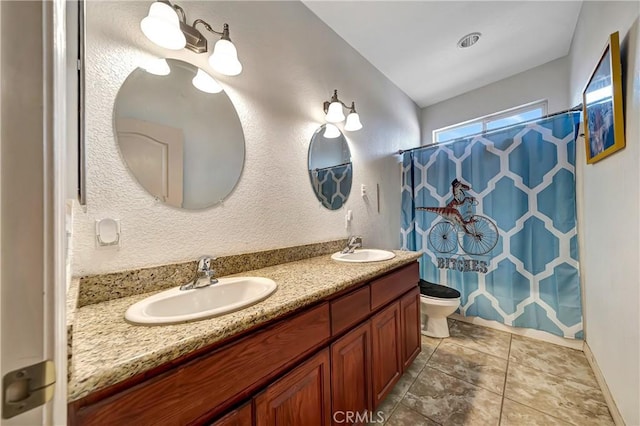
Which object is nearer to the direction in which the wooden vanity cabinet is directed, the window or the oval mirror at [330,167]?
the window

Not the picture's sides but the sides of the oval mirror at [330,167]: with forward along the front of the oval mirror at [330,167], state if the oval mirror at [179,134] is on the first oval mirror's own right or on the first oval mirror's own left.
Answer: on the first oval mirror's own right

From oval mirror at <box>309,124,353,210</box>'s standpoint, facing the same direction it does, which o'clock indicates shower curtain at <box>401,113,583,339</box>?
The shower curtain is roughly at 10 o'clock from the oval mirror.

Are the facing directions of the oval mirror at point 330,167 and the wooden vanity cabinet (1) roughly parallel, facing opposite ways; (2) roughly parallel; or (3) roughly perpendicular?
roughly parallel

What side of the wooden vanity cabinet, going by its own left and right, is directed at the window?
left

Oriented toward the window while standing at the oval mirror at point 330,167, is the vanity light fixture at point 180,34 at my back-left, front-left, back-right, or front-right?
back-right

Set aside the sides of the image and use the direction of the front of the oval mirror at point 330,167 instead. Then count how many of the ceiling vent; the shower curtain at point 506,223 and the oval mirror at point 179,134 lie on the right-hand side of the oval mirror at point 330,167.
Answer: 1

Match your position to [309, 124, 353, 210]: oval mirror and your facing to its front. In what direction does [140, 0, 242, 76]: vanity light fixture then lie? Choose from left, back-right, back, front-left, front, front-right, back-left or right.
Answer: right

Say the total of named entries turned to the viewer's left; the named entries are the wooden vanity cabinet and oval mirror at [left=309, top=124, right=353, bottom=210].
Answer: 0

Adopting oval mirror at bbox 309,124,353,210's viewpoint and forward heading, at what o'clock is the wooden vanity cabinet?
The wooden vanity cabinet is roughly at 2 o'clock from the oval mirror.

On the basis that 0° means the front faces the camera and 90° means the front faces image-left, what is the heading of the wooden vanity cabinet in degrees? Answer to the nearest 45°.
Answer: approximately 315°

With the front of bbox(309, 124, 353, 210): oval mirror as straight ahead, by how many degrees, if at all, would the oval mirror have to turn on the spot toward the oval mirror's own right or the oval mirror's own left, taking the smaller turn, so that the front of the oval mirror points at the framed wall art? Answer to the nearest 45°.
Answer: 0° — it already faces it

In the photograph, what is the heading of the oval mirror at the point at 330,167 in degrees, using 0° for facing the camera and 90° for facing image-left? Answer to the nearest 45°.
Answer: approximately 315°

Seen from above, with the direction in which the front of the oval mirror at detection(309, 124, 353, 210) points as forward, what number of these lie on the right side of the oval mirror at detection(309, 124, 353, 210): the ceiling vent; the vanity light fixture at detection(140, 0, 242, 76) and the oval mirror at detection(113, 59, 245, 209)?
2
